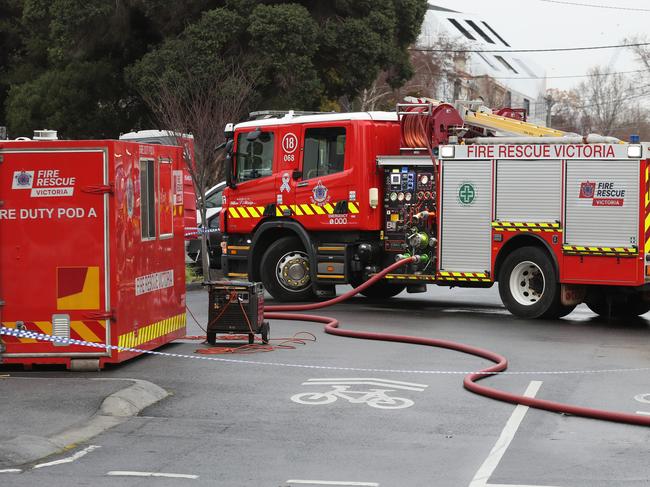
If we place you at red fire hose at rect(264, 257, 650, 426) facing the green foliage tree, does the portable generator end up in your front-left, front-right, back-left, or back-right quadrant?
front-left

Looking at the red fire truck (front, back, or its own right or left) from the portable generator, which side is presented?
left

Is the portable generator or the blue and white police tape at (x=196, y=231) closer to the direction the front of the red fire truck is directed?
the blue and white police tape

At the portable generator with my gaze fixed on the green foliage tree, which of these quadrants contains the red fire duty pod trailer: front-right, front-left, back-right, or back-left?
back-left

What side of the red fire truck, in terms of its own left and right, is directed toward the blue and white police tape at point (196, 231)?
front

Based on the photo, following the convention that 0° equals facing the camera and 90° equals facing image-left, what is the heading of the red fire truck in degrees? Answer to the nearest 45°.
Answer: approximately 135°

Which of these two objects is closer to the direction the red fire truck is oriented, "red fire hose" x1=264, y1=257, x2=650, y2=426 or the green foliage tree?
the green foliage tree

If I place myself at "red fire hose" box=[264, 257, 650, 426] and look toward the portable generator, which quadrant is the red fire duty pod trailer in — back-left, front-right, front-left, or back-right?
front-left

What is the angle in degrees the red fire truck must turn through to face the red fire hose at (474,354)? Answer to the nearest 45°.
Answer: approximately 135° to its left

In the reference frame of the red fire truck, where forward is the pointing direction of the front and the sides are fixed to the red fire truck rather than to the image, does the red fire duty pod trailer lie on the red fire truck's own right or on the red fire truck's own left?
on the red fire truck's own left
